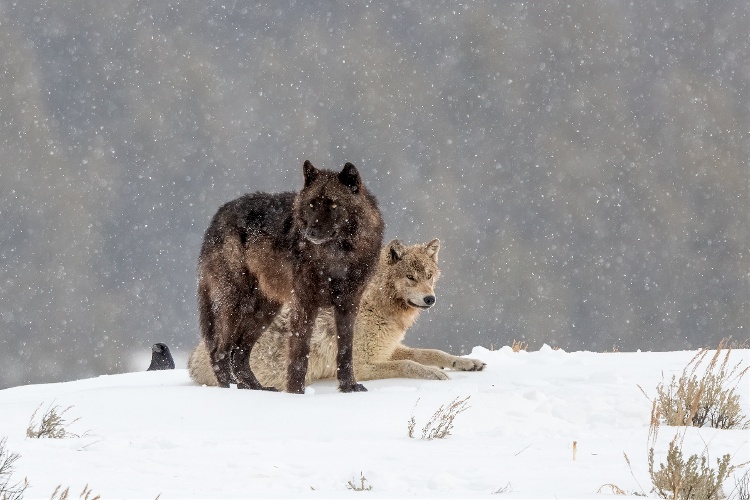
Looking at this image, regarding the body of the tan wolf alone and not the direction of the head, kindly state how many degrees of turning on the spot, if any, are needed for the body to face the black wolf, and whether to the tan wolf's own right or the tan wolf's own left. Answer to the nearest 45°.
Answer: approximately 135° to the tan wolf's own right

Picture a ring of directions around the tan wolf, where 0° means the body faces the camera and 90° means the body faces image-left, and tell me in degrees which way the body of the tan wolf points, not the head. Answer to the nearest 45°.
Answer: approximately 270°

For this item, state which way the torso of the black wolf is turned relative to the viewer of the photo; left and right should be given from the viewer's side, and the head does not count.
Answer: facing the viewer and to the right of the viewer

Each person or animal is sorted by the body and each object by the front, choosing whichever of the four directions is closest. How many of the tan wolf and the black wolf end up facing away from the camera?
0

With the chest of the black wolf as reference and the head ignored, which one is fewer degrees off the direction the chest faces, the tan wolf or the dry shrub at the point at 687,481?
the dry shrub

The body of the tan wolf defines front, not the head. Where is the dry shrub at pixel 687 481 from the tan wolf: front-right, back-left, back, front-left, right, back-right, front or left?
right
